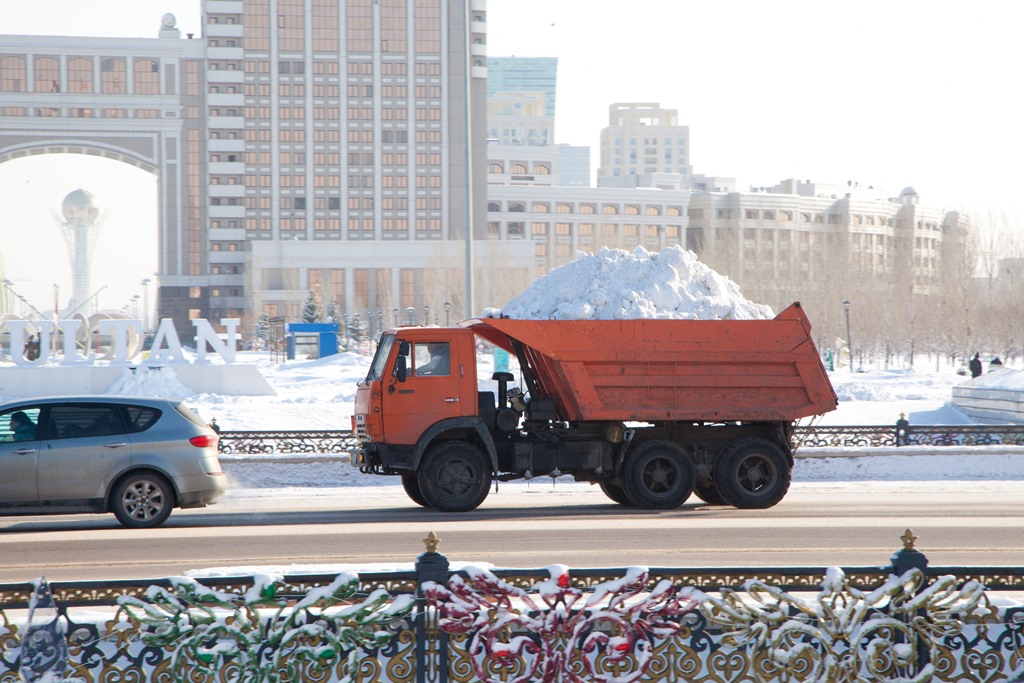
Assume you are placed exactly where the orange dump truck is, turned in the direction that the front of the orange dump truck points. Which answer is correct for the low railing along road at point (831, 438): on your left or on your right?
on your right

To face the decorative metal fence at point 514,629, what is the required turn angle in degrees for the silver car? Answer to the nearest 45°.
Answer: approximately 90° to its left

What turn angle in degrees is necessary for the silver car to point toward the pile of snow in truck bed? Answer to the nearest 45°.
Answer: approximately 180°

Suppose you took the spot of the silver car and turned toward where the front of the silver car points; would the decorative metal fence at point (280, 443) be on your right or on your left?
on your right

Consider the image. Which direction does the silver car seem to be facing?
to the viewer's left

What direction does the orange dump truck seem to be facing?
to the viewer's left

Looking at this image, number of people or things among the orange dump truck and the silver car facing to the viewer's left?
2

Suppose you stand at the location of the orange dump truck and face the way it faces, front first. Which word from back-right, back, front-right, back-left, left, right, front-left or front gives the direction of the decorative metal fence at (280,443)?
front-right

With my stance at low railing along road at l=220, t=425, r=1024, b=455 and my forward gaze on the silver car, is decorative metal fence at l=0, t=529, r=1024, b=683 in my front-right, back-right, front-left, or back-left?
front-left

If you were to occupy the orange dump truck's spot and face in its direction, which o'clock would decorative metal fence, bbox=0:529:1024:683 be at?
The decorative metal fence is roughly at 9 o'clock from the orange dump truck.

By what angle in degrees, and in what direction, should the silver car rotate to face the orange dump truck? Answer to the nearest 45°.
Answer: approximately 180°

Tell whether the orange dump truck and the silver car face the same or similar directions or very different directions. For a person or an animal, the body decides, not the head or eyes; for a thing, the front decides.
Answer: same or similar directions
